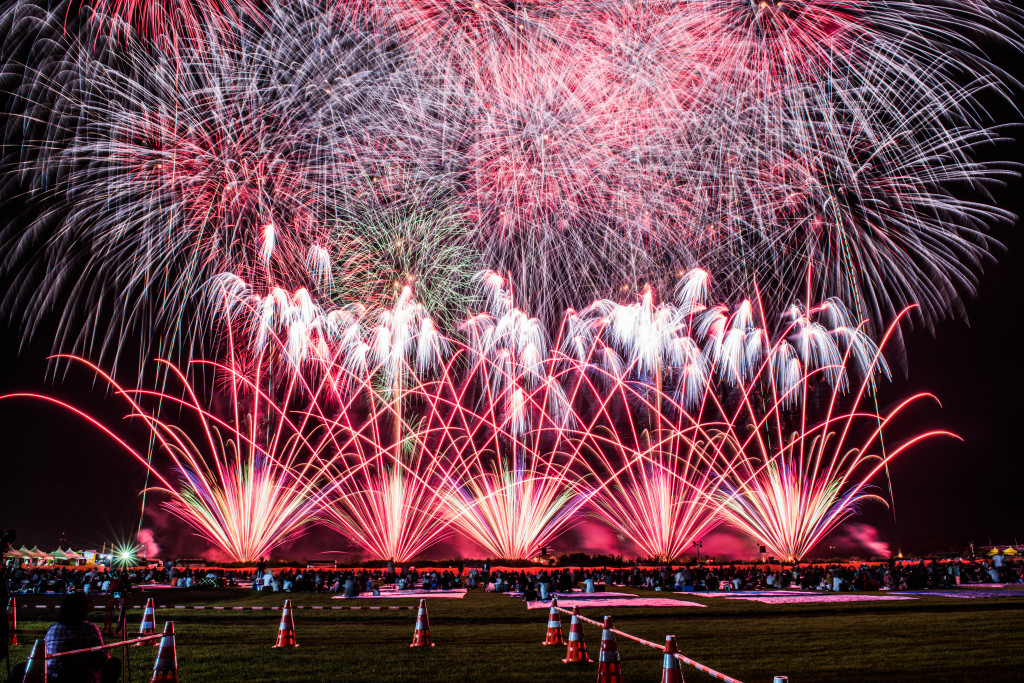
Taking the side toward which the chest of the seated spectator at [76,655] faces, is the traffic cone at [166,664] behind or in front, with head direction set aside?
in front

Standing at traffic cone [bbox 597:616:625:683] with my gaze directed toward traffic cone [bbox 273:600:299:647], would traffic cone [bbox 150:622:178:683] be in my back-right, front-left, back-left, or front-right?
front-left

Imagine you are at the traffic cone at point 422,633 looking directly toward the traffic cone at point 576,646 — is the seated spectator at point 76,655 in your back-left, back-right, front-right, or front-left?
front-right

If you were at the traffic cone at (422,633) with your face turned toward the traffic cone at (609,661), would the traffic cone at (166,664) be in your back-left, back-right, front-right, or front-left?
front-right

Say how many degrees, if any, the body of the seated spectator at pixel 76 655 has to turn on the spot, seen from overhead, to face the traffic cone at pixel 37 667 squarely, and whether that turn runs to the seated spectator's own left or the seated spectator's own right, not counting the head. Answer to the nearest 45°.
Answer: approximately 180°

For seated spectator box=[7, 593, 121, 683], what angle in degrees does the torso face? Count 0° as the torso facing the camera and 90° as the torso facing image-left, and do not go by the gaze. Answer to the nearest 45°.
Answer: approximately 180°

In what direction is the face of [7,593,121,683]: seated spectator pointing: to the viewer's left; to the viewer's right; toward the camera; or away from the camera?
away from the camera

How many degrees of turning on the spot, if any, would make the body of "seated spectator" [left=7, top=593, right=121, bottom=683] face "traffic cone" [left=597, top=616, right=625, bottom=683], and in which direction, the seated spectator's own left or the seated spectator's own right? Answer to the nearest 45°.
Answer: approximately 90° to the seated spectator's own right

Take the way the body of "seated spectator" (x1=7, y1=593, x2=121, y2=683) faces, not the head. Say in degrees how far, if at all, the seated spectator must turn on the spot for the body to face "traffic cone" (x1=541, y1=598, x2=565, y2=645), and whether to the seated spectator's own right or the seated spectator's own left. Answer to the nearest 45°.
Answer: approximately 45° to the seated spectator's own right

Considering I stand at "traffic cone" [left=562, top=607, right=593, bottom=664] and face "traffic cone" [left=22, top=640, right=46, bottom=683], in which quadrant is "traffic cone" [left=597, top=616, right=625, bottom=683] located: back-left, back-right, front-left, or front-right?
front-left
